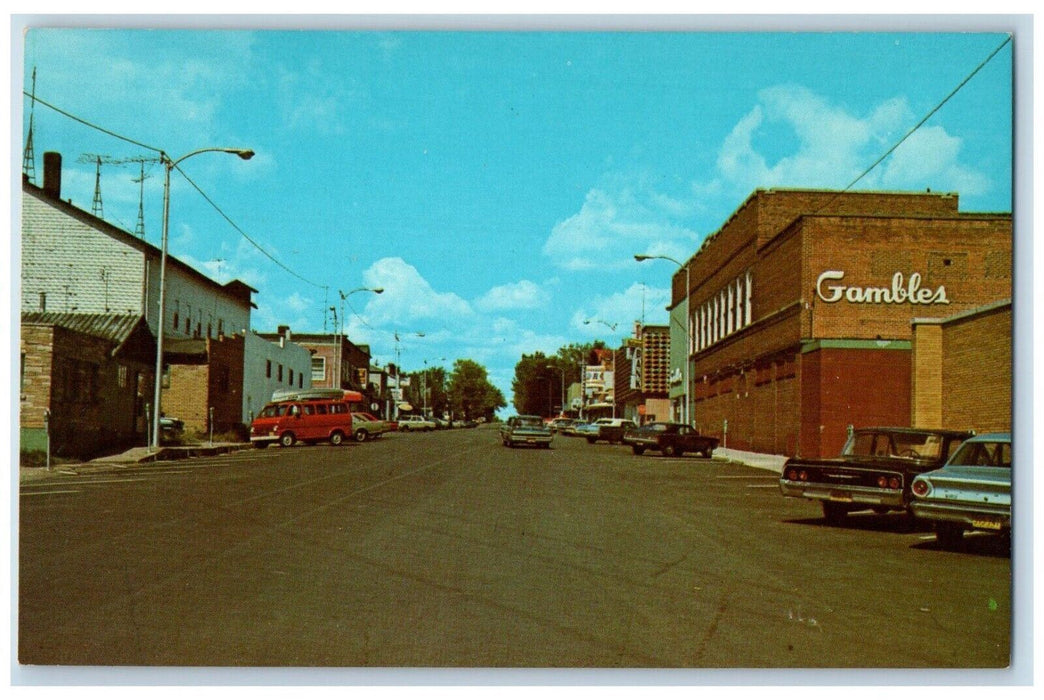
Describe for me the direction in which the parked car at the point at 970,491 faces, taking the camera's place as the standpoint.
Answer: facing away from the viewer and to the right of the viewer

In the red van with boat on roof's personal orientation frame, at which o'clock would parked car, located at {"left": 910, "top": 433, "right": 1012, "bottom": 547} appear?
The parked car is roughly at 10 o'clock from the red van with boat on roof.

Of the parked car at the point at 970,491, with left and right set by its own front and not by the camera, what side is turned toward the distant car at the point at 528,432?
left

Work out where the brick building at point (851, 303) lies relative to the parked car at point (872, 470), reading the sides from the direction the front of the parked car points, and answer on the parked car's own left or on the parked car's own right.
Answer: on the parked car's own left

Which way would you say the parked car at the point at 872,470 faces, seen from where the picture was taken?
facing away from the viewer and to the right of the viewer

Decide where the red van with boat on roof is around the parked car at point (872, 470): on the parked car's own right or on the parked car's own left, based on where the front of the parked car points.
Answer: on the parked car's own left

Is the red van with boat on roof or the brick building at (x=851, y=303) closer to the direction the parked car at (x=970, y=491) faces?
the brick building

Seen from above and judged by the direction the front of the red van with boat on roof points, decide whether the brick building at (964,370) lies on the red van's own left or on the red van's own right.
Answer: on the red van's own left
